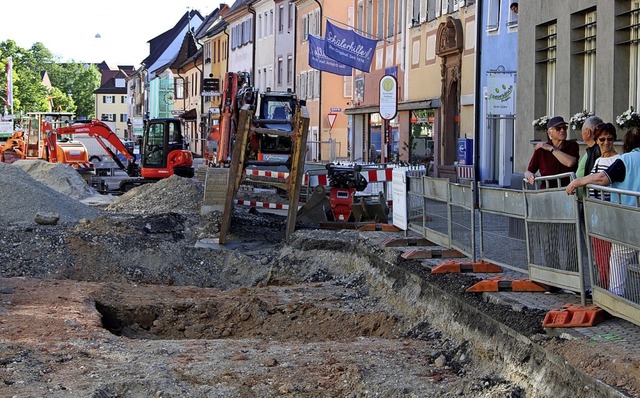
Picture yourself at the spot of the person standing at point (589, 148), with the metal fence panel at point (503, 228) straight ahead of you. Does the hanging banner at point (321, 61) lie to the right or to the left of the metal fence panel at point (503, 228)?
right

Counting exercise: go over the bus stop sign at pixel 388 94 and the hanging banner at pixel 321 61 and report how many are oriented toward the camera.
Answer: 2

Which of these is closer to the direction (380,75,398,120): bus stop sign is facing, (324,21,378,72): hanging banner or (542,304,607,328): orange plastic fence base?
the orange plastic fence base

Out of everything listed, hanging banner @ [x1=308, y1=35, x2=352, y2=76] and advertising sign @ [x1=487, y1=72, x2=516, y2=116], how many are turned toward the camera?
2

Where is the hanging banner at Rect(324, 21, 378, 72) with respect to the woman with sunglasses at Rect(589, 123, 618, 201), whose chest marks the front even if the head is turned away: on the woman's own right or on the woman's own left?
on the woman's own right

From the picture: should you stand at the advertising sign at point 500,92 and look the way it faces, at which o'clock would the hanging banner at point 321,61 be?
The hanging banner is roughly at 5 o'clock from the advertising sign.

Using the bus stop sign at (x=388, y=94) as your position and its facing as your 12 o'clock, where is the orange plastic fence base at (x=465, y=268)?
The orange plastic fence base is roughly at 12 o'clock from the bus stop sign.

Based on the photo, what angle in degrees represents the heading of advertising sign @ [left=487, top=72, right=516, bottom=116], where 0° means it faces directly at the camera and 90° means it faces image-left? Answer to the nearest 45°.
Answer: approximately 0°

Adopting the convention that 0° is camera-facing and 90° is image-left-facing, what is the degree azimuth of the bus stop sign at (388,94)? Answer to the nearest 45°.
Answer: approximately 0°
